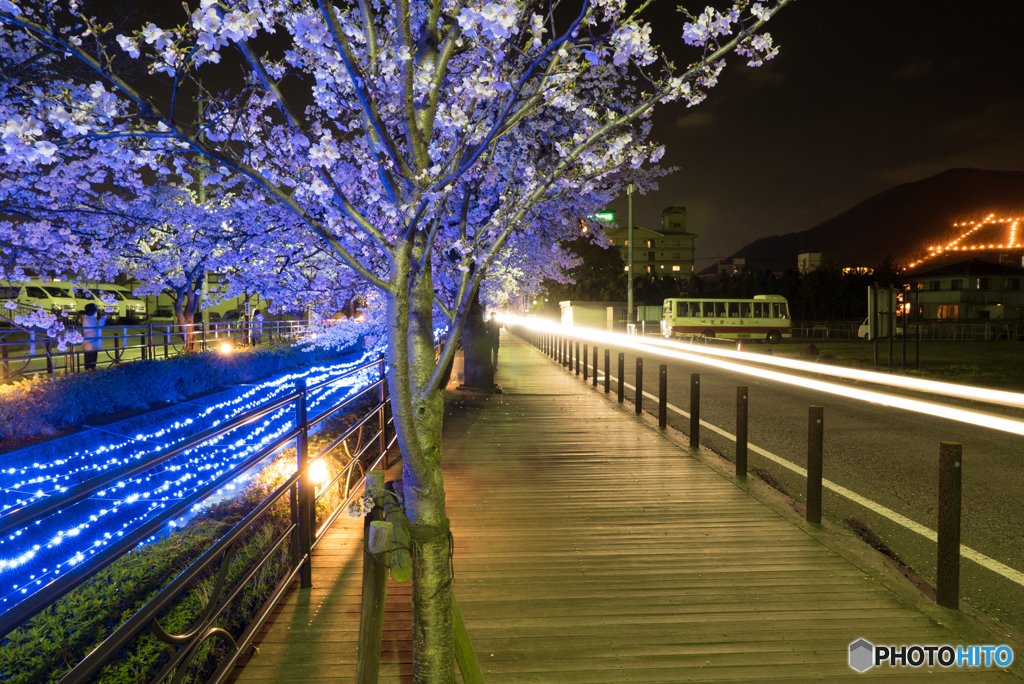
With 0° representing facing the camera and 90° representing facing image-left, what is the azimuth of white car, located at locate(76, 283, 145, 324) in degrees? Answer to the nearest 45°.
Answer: approximately 315°

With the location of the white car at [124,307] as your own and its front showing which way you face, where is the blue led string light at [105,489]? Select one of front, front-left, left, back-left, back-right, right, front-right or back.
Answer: front-right

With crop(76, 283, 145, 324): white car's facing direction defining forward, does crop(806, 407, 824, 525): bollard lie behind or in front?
in front

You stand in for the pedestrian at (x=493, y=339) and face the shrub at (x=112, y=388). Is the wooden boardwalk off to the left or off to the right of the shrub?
left

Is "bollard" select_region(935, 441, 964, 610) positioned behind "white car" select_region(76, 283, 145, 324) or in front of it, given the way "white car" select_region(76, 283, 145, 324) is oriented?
in front
